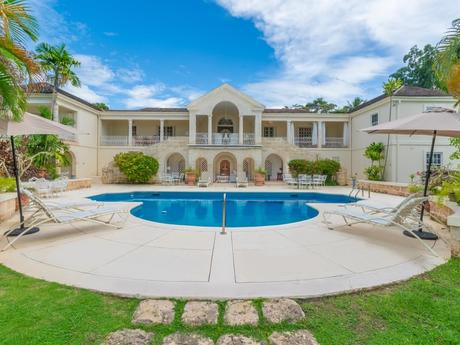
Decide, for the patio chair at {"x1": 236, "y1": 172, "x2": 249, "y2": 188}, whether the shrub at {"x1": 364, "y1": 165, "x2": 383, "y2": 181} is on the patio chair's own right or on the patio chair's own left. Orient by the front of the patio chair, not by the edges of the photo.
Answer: on the patio chair's own left

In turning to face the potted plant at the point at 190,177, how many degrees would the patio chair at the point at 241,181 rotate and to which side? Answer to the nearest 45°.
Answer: approximately 90° to its right

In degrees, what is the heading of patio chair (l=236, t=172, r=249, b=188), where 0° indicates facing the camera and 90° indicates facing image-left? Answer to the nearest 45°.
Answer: approximately 0°

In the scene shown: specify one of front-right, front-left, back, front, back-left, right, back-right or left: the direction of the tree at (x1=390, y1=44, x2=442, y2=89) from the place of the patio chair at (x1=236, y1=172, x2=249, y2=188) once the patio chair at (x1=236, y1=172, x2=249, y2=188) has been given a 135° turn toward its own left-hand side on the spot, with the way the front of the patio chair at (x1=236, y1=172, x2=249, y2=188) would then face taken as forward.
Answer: front

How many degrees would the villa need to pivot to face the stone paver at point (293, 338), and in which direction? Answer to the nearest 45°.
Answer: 0° — it already faces it

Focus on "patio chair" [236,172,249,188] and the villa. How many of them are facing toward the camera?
2

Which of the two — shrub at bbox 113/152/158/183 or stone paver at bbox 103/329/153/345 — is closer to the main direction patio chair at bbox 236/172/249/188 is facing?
the stone paver

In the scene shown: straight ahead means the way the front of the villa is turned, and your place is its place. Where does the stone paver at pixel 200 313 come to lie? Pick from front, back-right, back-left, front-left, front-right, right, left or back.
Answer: front

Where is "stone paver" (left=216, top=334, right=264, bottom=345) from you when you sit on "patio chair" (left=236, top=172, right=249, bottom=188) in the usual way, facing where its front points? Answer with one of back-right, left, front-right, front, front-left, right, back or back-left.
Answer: front

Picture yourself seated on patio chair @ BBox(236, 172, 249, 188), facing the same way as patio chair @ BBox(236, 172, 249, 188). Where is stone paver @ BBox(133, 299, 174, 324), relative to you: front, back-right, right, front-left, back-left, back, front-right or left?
front

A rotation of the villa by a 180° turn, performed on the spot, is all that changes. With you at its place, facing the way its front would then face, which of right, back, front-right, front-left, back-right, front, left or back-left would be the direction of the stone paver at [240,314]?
back

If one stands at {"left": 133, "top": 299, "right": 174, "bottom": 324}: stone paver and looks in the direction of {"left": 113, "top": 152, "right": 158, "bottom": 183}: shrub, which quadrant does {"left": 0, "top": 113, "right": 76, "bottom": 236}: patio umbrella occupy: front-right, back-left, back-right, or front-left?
front-left

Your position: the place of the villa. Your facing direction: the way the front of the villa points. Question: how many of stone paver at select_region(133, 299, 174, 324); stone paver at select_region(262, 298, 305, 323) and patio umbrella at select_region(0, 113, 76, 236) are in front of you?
3

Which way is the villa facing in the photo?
toward the camera

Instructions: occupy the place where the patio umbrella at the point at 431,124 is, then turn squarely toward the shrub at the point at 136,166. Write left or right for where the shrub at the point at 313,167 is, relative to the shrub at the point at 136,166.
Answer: right

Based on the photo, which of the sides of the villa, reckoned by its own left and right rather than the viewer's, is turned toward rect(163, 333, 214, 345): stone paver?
front
